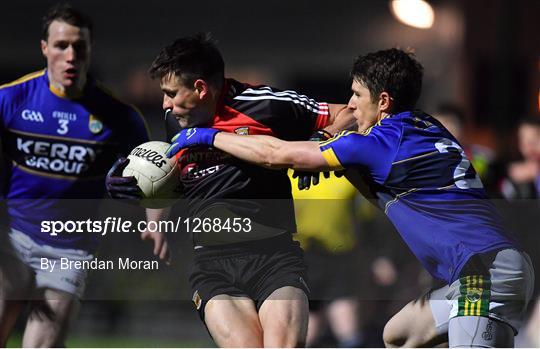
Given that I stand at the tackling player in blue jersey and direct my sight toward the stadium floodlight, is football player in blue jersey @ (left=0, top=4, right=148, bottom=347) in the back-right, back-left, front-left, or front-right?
front-left

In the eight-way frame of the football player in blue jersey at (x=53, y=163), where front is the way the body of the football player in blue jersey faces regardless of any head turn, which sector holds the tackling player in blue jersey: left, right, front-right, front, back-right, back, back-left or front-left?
front-left

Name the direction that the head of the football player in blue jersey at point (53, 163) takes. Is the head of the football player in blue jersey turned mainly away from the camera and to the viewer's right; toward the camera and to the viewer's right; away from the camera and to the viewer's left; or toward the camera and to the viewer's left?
toward the camera and to the viewer's right

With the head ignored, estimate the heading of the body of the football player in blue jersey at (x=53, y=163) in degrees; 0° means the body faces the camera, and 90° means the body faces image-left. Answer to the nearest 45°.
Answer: approximately 0°

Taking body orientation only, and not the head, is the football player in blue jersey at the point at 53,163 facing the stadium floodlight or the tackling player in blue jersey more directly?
the tackling player in blue jersey

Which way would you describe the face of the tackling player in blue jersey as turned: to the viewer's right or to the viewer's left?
to the viewer's left

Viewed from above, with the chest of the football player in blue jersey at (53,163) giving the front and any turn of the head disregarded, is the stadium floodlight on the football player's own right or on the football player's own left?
on the football player's own left
